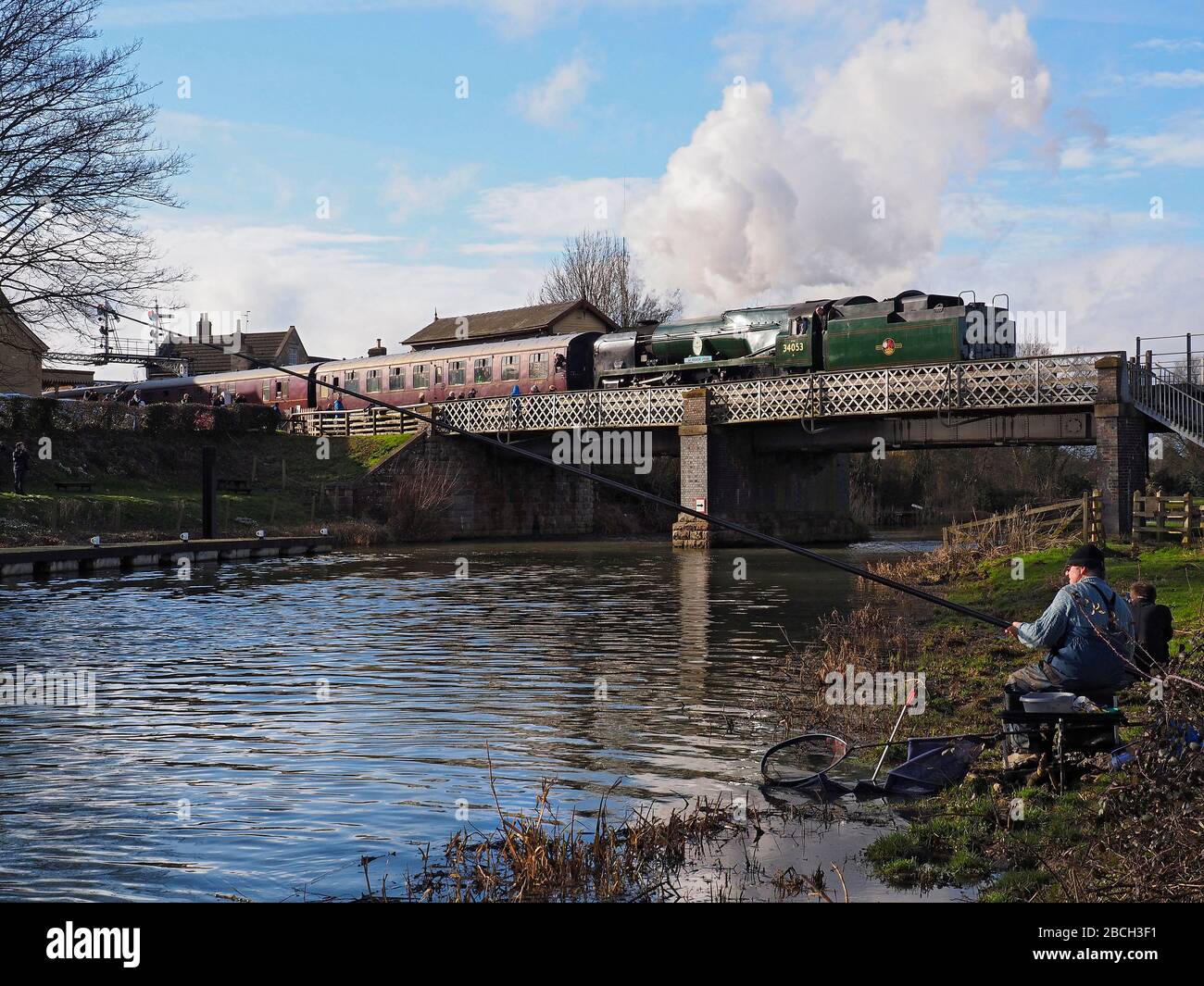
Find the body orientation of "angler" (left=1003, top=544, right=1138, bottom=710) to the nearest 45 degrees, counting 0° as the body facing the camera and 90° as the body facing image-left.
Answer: approximately 135°

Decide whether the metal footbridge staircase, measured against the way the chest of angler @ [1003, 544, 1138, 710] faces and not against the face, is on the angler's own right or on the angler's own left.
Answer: on the angler's own right

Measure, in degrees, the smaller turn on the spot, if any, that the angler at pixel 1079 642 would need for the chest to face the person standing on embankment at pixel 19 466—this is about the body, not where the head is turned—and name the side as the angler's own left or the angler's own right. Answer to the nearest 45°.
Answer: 0° — they already face them

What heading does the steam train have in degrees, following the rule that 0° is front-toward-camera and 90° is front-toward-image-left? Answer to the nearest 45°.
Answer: approximately 135°

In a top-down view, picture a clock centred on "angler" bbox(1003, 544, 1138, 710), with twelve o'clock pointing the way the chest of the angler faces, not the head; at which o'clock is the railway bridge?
The railway bridge is roughly at 1 o'clock from the angler.
